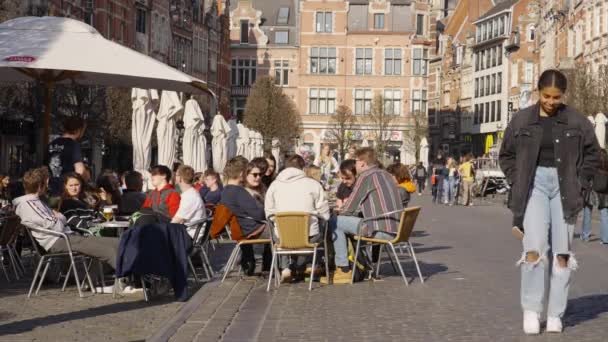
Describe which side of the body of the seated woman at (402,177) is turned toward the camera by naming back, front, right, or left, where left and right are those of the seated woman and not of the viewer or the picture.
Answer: left

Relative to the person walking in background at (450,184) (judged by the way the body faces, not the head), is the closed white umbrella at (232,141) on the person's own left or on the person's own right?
on the person's own right

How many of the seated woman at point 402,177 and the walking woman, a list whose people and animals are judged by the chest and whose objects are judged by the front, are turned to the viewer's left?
1

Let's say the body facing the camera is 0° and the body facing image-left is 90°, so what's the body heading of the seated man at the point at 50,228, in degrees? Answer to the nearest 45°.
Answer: approximately 270°

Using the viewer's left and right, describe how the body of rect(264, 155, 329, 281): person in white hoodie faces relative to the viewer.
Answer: facing away from the viewer

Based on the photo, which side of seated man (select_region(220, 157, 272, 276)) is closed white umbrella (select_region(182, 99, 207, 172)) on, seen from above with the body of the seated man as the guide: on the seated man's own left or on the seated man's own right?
on the seated man's own left

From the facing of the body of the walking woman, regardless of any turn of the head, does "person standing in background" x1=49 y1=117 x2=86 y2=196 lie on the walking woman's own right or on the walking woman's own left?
on the walking woman's own right

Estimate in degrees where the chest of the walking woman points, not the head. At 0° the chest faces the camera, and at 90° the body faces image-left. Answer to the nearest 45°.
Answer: approximately 0°

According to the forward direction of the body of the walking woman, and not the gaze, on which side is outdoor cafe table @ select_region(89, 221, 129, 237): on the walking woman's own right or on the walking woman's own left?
on the walking woman's own right
